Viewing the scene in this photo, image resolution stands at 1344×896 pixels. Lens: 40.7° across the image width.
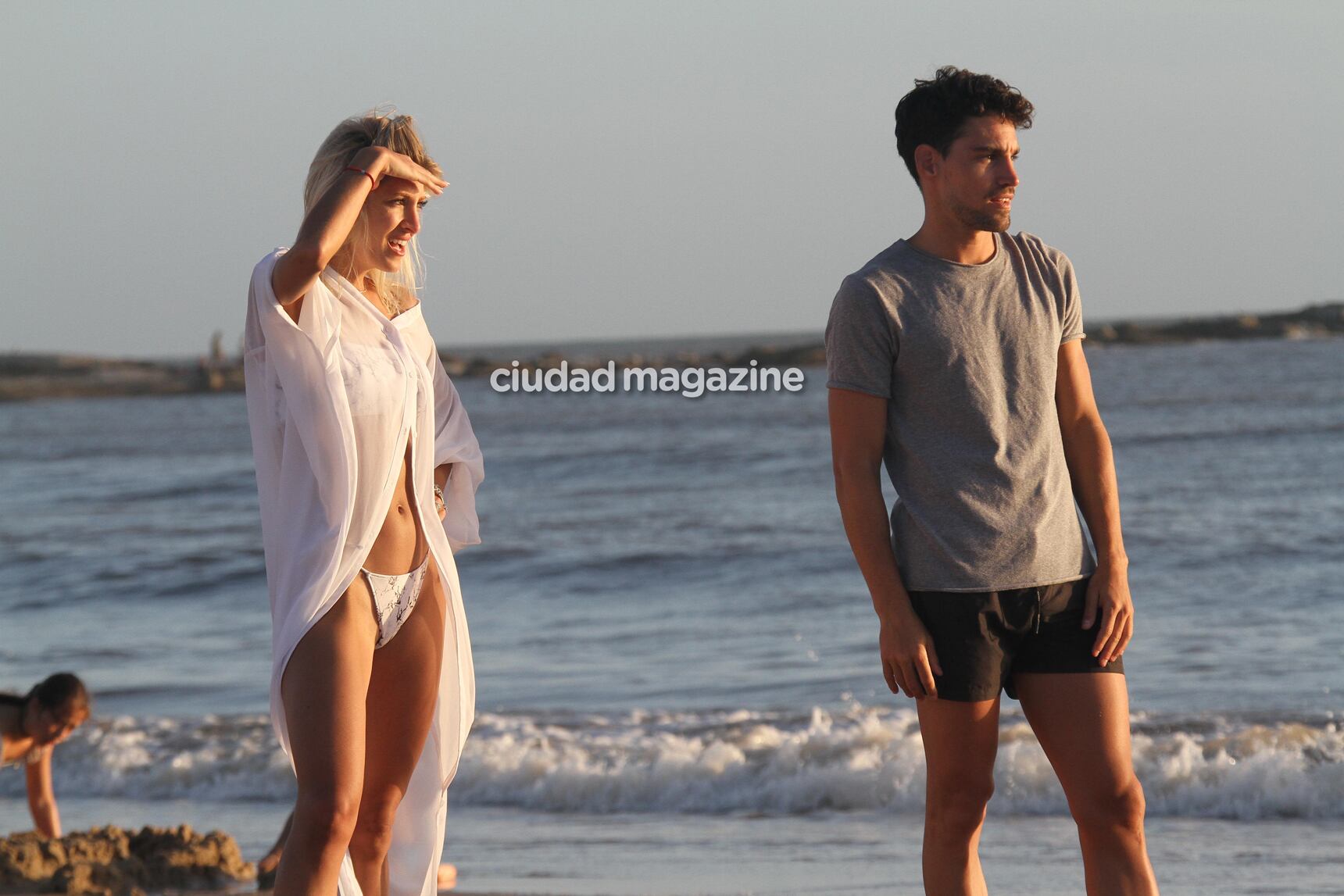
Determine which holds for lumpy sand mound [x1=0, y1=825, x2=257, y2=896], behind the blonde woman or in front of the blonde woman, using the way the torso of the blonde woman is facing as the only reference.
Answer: behind

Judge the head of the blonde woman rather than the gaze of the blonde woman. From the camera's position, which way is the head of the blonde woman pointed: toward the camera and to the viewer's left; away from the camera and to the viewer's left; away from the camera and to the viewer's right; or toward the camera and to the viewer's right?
toward the camera and to the viewer's right

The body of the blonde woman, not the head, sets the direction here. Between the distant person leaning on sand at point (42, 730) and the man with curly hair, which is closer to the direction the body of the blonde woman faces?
the man with curly hair

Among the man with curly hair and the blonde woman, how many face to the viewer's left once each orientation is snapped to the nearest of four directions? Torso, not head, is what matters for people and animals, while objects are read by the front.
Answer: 0

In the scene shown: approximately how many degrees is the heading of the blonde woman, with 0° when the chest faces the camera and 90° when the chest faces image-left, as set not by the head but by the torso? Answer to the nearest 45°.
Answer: approximately 315°

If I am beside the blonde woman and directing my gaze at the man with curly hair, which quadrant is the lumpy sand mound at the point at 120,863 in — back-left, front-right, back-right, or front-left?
back-left

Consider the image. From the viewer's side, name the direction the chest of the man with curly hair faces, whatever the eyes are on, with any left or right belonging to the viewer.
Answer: facing the viewer and to the right of the viewer

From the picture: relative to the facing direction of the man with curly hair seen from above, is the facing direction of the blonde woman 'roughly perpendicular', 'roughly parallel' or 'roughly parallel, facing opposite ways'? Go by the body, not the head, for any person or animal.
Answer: roughly parallel

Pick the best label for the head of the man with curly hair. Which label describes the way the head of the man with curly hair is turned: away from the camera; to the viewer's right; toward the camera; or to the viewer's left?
to the viewer's right

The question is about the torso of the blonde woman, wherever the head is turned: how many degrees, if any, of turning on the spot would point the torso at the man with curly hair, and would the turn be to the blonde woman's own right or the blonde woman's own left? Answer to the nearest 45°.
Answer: approximately 45° to the blonde woman's own left
